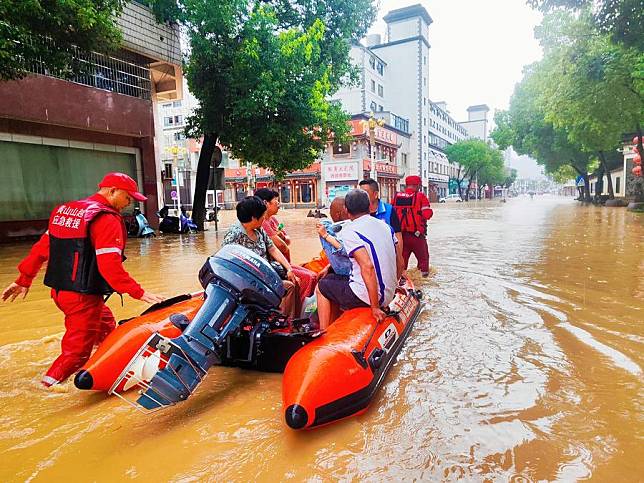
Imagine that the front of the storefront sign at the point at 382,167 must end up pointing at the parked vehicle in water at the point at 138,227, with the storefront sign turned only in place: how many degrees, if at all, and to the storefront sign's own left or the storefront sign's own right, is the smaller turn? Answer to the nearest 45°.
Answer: approximately 45° to the storefront sign's own right

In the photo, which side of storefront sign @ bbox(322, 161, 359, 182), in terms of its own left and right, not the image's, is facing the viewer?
front

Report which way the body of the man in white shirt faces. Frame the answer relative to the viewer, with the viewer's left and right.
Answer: facing away from the viewer and to the left of the viewer

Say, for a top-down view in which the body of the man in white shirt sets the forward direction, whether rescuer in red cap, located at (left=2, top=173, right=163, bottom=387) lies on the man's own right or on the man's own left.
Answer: on the man's own left

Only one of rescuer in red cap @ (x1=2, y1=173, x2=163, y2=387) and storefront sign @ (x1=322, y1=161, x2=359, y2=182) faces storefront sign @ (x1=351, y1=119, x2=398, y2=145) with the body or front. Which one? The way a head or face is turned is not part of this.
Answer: the rescuer in red cap

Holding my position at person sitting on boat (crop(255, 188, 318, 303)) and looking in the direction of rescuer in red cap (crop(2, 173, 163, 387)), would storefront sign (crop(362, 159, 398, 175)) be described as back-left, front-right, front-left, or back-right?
back-right

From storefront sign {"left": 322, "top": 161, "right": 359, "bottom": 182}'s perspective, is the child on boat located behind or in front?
in front

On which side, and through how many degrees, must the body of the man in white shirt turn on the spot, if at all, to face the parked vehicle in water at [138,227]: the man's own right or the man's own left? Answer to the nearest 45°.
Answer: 0° — they already face it

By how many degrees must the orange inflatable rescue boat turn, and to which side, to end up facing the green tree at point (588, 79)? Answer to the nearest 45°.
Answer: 0° — it already faces it

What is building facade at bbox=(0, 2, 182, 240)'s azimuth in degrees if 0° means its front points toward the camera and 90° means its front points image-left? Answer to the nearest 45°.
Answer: approximately 315°

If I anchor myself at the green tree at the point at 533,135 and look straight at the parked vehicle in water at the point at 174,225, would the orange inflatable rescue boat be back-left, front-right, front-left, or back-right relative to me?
front-left

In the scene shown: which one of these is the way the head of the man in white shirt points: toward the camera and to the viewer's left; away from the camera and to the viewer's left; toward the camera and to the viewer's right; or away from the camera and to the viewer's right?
away from the camera and to the viewer's left

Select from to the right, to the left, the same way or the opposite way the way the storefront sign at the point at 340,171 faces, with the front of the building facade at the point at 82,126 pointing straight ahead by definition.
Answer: to the right

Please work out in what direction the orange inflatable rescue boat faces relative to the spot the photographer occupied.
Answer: facing away from the viewer and to the right of the viewer

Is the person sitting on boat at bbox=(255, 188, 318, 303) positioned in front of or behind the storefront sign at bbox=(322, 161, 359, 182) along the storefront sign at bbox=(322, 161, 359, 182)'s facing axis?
in front
